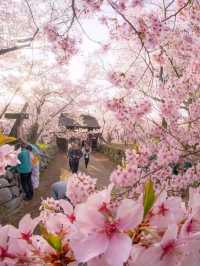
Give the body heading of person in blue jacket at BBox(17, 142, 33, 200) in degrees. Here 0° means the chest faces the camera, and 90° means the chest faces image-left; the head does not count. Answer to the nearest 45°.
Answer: approximately 135°

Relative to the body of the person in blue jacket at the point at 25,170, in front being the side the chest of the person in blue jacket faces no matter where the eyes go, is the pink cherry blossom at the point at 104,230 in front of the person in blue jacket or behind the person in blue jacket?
behind

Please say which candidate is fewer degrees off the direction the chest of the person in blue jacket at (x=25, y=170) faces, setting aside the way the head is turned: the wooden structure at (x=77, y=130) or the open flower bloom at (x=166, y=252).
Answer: the wooden structure

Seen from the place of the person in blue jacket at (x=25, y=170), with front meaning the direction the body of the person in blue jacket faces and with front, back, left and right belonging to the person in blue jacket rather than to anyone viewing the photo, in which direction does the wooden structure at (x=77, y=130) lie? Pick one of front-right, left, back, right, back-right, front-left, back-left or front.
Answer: front-right

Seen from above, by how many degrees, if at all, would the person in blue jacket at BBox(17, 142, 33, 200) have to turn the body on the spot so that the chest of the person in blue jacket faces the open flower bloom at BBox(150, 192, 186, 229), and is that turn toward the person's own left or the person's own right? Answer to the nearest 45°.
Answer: approximately 135° to the person's own left

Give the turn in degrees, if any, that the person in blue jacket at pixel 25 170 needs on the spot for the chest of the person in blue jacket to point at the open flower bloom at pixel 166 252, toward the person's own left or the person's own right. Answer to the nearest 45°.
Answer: approximately 135° to the person's own left

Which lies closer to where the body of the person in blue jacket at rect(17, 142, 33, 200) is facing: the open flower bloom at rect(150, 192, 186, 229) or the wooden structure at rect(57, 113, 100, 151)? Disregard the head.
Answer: the wooden structure
